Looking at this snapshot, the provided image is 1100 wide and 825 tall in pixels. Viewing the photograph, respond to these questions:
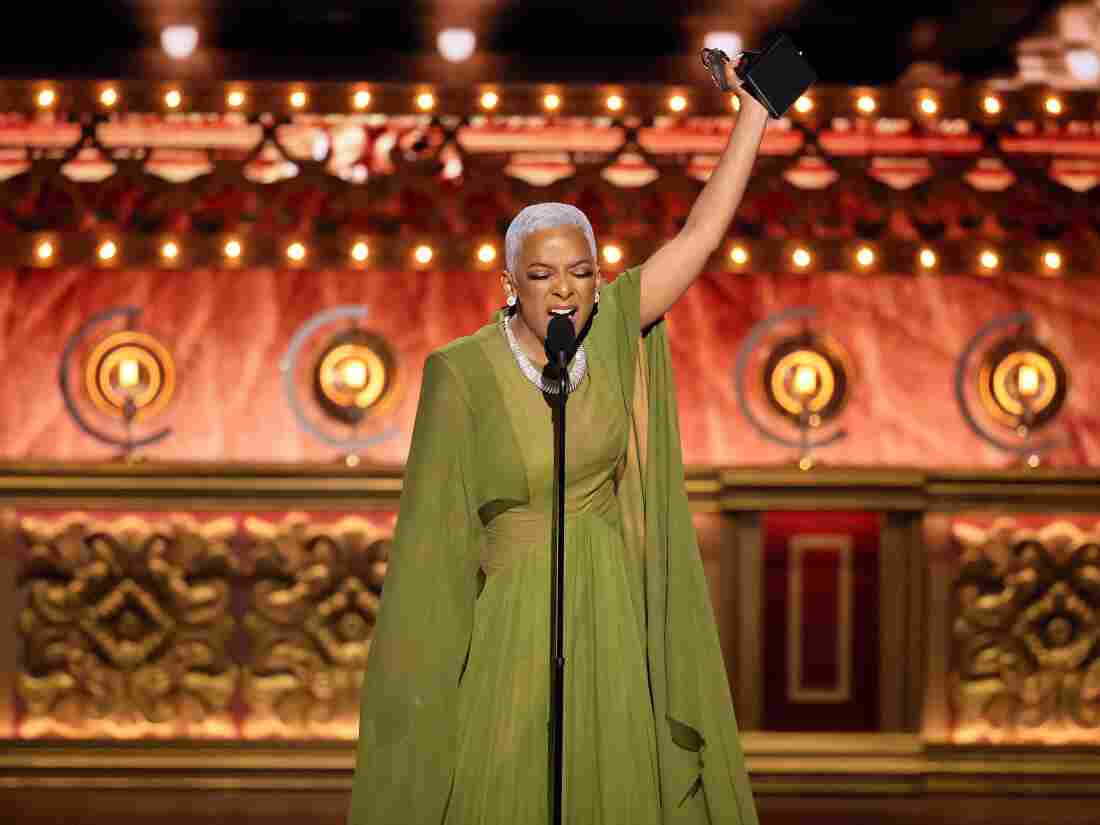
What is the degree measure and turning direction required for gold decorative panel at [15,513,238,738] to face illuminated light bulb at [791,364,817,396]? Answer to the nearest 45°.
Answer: approximately 90° to its left

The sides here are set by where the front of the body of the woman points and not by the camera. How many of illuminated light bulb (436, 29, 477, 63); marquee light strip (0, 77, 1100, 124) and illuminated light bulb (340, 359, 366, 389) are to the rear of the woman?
3

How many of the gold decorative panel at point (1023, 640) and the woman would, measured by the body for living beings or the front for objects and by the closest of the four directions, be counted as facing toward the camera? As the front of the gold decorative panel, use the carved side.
2

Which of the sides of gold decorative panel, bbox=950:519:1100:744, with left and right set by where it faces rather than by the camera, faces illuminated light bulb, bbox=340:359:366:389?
right

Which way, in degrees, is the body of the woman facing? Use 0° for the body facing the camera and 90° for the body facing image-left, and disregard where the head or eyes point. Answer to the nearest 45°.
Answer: approximately 0°

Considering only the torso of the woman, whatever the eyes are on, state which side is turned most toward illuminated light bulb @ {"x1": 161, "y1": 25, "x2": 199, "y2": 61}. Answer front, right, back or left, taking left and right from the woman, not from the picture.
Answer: back

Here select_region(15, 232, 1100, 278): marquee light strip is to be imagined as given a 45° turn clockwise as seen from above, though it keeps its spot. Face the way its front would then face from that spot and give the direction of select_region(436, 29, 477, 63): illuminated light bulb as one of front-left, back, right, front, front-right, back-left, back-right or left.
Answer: back-right

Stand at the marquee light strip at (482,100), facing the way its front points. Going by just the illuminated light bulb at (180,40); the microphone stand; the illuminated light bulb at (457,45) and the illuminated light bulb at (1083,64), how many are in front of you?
1

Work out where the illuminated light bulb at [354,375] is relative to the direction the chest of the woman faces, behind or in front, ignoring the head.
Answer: behind
